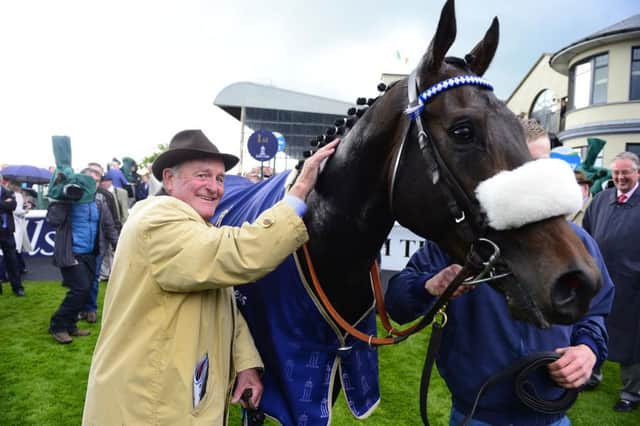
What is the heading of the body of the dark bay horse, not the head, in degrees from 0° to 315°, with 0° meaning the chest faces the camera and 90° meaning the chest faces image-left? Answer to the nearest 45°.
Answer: approximately 315°

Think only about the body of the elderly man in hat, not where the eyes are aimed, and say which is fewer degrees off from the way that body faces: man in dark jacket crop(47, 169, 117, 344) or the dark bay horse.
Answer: the dark bay horse

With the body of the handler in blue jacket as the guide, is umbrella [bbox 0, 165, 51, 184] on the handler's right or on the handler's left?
on the handler's right

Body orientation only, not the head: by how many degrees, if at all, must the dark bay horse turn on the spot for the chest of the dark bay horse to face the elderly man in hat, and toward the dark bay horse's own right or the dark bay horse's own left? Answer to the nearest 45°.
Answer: approximately 135° to the dark bay horse's own right

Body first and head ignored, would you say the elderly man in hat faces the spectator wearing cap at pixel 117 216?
no

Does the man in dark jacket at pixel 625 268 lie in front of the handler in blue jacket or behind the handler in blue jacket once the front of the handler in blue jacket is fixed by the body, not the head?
behind

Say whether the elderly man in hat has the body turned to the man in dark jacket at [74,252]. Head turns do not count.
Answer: no

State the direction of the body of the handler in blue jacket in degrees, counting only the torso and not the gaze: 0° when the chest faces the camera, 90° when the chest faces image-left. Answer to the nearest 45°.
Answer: approximately 0°

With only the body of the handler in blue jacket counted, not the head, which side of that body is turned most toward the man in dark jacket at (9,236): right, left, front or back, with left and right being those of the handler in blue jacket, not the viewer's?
right

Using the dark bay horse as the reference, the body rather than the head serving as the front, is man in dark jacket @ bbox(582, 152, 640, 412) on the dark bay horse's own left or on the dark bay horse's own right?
on the dark bay horse's own left

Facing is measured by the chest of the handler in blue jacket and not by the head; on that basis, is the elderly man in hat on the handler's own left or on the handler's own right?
on the handler's own right

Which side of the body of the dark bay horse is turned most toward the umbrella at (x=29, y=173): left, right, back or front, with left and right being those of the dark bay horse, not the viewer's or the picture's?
back
